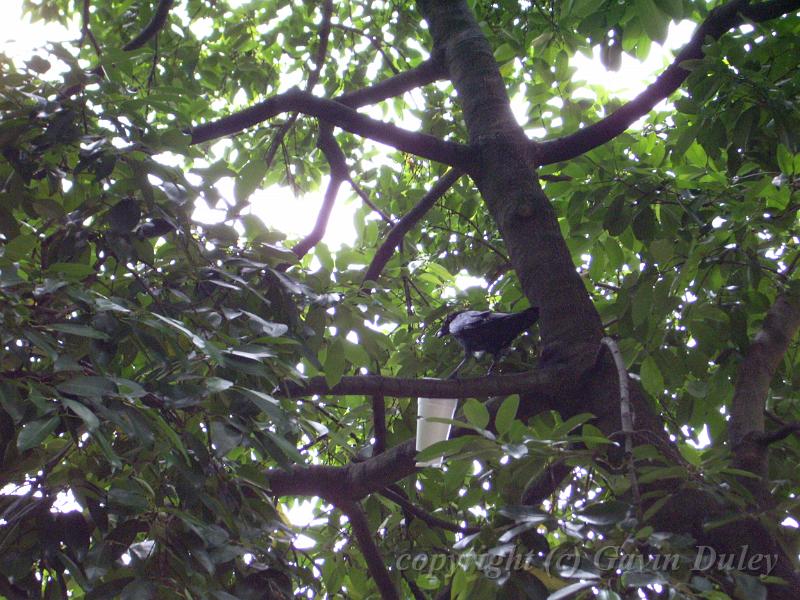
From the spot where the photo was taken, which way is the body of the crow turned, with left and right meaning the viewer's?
facing to the left of the viewer
